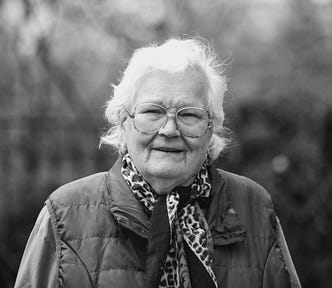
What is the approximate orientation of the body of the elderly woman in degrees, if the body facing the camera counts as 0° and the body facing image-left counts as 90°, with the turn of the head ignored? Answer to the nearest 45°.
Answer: approximately 0°

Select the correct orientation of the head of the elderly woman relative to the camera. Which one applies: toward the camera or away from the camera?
toward the camera
